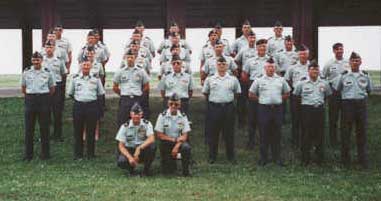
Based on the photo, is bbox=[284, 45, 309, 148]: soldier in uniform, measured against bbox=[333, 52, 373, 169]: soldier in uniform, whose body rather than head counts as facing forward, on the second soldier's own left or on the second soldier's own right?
on the second soldier's own right

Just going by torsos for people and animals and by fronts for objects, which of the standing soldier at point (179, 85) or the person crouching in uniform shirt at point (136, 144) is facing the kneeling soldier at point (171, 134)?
the standing soldier

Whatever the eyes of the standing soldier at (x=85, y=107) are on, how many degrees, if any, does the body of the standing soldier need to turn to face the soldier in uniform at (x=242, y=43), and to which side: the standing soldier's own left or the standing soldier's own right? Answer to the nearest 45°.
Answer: approximately 90° to the standing soldier's own left

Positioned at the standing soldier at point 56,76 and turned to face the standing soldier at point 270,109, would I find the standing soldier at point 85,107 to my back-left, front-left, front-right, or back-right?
front-right

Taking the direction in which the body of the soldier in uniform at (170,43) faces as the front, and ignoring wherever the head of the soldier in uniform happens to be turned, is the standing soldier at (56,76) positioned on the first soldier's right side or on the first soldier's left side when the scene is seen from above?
on the first soldier's right side

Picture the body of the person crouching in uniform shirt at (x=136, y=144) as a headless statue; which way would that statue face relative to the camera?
toward the camera

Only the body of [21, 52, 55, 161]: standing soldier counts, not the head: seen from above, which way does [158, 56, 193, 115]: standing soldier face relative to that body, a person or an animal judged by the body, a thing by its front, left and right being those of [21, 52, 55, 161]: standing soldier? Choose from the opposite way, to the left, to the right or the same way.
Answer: the same way

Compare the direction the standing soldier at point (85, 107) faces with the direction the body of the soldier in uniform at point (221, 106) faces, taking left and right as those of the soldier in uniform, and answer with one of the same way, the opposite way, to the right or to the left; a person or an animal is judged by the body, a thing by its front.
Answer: the same way

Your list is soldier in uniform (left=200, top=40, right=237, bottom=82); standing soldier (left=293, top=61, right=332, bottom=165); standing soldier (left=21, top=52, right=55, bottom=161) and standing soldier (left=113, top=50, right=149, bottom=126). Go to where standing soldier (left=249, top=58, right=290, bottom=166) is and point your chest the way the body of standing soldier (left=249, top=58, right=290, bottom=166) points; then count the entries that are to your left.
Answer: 1

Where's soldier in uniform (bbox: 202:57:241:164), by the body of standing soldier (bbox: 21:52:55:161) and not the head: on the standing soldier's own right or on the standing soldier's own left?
on the standing soldier's own left

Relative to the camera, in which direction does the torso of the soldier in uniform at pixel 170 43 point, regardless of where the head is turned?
toward the camera

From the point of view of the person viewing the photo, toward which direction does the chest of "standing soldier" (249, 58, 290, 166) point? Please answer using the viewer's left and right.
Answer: facing the viewer

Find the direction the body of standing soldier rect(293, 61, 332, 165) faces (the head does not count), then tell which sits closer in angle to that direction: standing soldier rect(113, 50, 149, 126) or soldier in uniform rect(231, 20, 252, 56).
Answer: the standing soldier

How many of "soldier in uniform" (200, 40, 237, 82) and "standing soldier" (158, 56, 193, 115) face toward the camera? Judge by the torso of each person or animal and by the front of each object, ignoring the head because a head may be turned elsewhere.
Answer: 2

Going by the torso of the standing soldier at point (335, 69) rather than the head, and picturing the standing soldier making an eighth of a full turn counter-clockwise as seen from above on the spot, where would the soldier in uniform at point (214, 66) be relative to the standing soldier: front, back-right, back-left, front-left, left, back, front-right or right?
back-right
